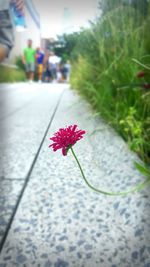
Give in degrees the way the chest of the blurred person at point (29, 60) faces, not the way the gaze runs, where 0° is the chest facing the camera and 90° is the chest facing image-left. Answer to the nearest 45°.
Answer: approximately 0°
